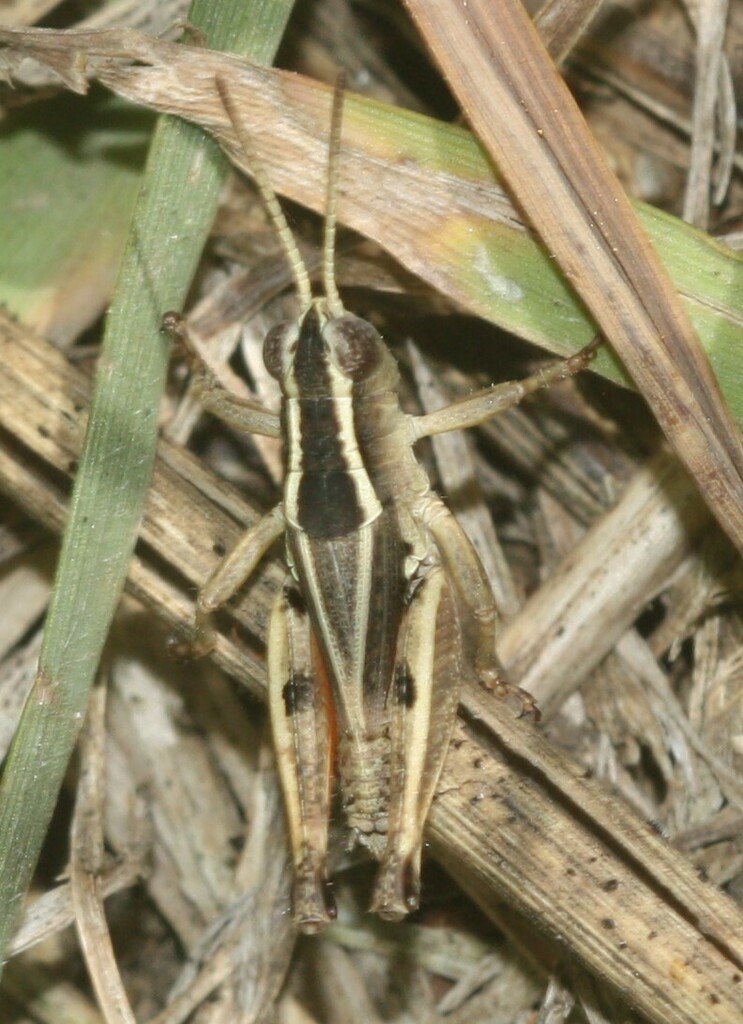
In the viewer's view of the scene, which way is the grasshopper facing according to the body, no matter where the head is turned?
away from the camera
